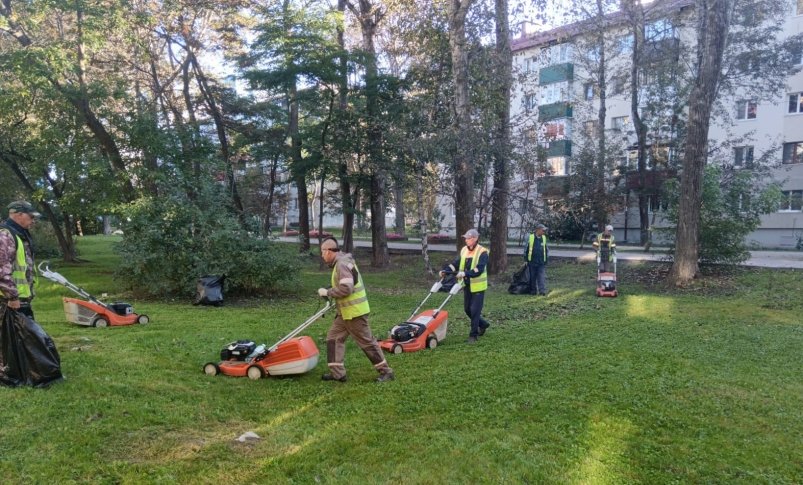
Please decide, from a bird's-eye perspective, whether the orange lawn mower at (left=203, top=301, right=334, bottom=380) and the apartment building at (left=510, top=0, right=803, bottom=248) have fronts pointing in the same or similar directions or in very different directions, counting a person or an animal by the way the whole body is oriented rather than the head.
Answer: same or similar directions

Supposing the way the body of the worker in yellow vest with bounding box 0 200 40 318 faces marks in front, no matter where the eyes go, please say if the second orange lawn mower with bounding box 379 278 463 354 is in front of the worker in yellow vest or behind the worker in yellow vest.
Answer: in front

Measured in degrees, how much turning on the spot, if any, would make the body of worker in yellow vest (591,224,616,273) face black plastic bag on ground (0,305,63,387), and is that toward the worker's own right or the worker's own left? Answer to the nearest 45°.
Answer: approximately 45° to the worker's own right

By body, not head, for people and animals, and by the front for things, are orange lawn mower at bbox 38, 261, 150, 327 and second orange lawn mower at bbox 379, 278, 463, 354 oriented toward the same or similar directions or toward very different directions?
very different directions

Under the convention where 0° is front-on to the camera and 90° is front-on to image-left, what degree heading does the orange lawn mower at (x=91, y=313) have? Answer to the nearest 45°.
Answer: approximately 270°

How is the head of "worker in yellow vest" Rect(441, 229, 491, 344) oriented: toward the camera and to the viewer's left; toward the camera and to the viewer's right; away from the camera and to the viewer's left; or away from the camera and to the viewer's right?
toward the camera and to the viewer's left

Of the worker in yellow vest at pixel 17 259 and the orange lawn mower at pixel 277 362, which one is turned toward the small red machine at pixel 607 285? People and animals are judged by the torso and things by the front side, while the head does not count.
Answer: the worker in yellow vest

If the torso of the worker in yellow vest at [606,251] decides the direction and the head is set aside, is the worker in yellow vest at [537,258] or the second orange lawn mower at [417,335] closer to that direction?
the second orange lawn mower

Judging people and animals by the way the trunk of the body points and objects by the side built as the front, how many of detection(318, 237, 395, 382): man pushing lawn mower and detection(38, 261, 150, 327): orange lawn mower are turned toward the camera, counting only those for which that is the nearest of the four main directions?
0

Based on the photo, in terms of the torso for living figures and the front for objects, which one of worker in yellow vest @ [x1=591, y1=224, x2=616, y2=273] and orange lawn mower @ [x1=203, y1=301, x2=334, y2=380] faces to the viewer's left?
the orange lawn mower

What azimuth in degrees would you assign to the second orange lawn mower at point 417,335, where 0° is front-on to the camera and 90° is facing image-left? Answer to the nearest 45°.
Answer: approximately 45°

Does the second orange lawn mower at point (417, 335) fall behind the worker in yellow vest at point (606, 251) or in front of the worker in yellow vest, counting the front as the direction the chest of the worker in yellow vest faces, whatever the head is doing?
in front

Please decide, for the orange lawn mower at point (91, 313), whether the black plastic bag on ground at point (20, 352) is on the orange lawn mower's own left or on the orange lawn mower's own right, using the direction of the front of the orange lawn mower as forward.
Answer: on the orange lawn mower's own right

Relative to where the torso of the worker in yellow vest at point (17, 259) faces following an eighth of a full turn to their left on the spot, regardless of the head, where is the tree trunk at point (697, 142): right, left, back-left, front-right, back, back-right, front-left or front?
front-right

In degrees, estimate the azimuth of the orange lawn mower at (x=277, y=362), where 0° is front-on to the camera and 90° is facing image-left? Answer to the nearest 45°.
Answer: approximately 90°

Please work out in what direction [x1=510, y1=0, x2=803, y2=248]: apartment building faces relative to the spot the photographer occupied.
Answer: facing the viewer and to the left of the viewer

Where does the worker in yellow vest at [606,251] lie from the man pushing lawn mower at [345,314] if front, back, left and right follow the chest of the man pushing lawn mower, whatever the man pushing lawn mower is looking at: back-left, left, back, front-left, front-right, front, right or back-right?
back-right

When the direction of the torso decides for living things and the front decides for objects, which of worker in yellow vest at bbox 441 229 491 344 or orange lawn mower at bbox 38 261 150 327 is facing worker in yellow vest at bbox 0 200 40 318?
worker in yellow vest at bbox 441 229 491 344

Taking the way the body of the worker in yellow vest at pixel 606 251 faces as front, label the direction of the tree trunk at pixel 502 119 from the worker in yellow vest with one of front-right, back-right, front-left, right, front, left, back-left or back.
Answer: back-right

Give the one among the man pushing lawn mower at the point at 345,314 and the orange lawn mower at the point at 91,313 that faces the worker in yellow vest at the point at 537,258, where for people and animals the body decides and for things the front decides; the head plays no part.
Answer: the orange lawn mower
